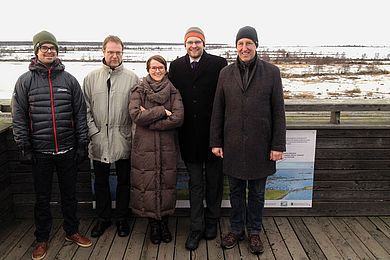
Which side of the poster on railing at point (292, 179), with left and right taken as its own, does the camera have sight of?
front

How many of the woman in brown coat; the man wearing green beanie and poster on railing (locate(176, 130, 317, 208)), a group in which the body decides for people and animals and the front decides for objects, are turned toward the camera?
3

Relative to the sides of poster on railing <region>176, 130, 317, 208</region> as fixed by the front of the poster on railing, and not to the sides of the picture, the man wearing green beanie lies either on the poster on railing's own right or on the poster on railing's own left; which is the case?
on the poster on railing's own right

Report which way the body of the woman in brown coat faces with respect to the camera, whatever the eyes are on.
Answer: toward the camera

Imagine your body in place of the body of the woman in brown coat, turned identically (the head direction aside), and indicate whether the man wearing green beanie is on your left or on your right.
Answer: on your right

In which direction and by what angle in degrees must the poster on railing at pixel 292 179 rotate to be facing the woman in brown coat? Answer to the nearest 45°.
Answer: approximately 45° to its right

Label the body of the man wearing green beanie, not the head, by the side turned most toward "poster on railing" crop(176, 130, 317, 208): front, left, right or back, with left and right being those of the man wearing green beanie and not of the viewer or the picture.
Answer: left

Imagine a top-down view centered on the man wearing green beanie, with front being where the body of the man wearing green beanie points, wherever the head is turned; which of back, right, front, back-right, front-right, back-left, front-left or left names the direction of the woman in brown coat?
left

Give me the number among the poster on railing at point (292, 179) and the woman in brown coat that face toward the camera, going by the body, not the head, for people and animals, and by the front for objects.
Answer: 2

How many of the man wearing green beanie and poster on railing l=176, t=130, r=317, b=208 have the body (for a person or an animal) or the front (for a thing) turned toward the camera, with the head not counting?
2
